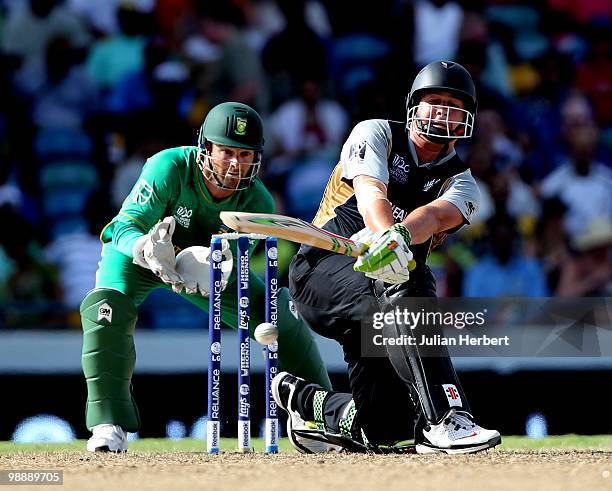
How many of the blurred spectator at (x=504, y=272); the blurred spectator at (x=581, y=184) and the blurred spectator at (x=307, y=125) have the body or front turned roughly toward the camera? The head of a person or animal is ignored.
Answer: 3

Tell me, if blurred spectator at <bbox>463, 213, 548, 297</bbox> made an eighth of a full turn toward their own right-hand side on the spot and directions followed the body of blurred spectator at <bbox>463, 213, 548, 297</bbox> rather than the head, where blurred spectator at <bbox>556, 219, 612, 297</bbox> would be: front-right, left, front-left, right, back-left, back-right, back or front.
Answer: back

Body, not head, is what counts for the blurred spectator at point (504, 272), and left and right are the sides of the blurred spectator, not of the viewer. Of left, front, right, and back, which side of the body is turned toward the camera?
front

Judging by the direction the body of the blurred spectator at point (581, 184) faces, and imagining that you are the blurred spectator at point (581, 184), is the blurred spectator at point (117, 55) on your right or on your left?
on your right

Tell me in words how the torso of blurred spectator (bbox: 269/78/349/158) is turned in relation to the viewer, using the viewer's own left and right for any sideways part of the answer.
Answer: facing the viewer

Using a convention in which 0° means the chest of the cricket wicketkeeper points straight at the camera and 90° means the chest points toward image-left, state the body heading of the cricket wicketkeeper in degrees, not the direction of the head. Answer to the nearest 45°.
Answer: approximately 315°

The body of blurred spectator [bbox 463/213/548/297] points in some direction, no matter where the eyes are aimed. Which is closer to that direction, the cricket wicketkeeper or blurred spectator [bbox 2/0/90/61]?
the cricket wicketkeeper

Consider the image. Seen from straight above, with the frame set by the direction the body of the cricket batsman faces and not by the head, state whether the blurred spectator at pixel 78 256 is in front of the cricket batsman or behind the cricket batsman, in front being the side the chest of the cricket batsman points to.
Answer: behind

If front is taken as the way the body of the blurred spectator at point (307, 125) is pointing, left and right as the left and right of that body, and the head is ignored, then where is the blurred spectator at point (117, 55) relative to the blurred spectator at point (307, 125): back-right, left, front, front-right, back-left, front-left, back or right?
right

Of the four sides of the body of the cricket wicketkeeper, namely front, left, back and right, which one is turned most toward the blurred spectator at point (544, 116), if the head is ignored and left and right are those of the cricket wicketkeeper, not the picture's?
back

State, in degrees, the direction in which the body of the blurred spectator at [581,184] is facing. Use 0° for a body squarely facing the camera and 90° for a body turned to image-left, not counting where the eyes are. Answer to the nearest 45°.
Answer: approximately 0°

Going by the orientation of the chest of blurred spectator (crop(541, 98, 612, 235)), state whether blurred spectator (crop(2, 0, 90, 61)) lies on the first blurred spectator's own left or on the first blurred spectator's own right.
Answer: on the first blurred spectator's own right
